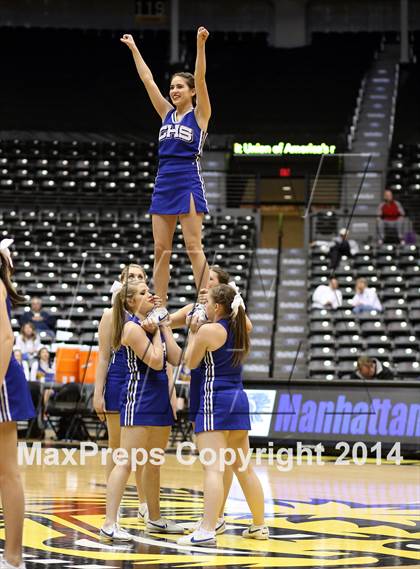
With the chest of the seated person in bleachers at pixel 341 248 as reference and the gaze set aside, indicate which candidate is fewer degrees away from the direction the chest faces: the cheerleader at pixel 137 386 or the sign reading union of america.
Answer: the cheerleader

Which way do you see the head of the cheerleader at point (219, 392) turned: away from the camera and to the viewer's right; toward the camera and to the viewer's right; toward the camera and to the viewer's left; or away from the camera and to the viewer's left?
away from the camera and to the viewer's left

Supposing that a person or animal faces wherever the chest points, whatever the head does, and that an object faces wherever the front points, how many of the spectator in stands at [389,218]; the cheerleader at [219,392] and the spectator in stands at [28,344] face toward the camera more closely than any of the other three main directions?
2

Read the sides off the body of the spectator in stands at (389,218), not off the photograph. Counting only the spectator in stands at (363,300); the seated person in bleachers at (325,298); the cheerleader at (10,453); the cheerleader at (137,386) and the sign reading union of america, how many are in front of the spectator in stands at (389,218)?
4

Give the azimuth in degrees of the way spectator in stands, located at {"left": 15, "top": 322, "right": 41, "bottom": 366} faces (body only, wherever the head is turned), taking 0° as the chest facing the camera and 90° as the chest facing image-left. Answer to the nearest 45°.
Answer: approximately 0°

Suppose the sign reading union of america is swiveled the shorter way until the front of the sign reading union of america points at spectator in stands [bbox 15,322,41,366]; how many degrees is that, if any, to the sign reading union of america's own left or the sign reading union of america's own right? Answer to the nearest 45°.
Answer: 0° — it already faces them

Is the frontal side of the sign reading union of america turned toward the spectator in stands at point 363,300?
yes
